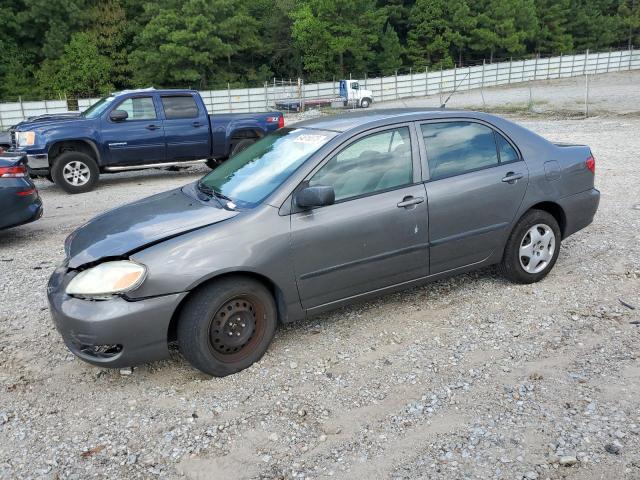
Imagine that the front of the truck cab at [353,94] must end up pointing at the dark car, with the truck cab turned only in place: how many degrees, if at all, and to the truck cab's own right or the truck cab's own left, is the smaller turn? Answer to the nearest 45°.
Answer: approximately 90° to the truck cab's own right

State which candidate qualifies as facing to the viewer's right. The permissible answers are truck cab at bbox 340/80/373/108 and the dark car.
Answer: the truck cab

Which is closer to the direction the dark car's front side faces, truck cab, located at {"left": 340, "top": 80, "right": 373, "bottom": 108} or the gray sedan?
the truck cab

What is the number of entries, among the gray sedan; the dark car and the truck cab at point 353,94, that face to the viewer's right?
1

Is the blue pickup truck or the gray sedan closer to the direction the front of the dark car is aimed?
the blue pickup truck

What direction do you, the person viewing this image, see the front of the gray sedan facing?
facing the viewer and to the left of the viewer

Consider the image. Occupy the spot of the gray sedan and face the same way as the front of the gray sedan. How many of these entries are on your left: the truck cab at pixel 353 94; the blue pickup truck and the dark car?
0

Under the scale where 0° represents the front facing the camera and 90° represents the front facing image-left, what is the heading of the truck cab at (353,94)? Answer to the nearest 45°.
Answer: approximately 270°

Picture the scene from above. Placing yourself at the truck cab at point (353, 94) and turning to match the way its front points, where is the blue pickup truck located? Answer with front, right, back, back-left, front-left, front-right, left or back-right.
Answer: right

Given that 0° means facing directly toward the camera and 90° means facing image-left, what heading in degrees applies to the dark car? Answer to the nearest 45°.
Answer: approximately 135°

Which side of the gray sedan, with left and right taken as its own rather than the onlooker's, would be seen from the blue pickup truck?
right

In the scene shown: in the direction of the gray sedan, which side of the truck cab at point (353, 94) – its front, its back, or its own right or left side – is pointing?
right

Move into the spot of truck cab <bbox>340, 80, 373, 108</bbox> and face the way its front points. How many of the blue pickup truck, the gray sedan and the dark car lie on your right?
3
